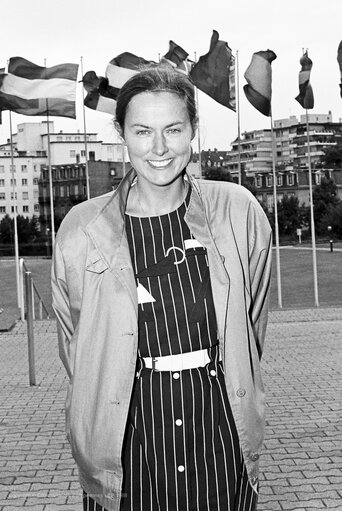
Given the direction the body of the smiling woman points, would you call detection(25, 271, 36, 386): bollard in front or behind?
behind

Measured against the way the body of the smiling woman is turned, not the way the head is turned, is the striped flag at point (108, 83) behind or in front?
behind

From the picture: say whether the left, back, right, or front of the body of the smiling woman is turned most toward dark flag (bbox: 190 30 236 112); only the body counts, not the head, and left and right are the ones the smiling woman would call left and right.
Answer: back

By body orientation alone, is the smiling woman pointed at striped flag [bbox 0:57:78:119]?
no

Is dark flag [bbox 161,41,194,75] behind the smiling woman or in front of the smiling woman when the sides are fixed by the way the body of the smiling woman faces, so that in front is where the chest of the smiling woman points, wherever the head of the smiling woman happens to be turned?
behind

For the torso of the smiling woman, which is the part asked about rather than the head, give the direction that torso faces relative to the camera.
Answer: toward the camera

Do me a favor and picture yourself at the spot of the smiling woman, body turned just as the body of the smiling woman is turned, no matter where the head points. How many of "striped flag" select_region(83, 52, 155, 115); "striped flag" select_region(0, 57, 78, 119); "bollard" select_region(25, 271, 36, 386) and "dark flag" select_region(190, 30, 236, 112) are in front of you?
0

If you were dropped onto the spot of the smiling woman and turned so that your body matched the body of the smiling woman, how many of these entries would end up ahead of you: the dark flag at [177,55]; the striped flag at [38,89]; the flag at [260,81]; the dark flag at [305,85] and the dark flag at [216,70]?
0

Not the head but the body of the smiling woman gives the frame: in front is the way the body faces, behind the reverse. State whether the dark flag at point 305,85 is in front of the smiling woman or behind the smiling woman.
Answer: behind

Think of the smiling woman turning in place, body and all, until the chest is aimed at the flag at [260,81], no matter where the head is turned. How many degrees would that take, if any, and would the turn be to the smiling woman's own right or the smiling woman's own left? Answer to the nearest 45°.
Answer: approximately 180°

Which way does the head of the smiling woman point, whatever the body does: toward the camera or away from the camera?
toward the camera

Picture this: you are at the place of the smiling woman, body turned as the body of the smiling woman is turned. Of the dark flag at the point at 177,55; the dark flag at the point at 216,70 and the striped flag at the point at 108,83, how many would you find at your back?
3
